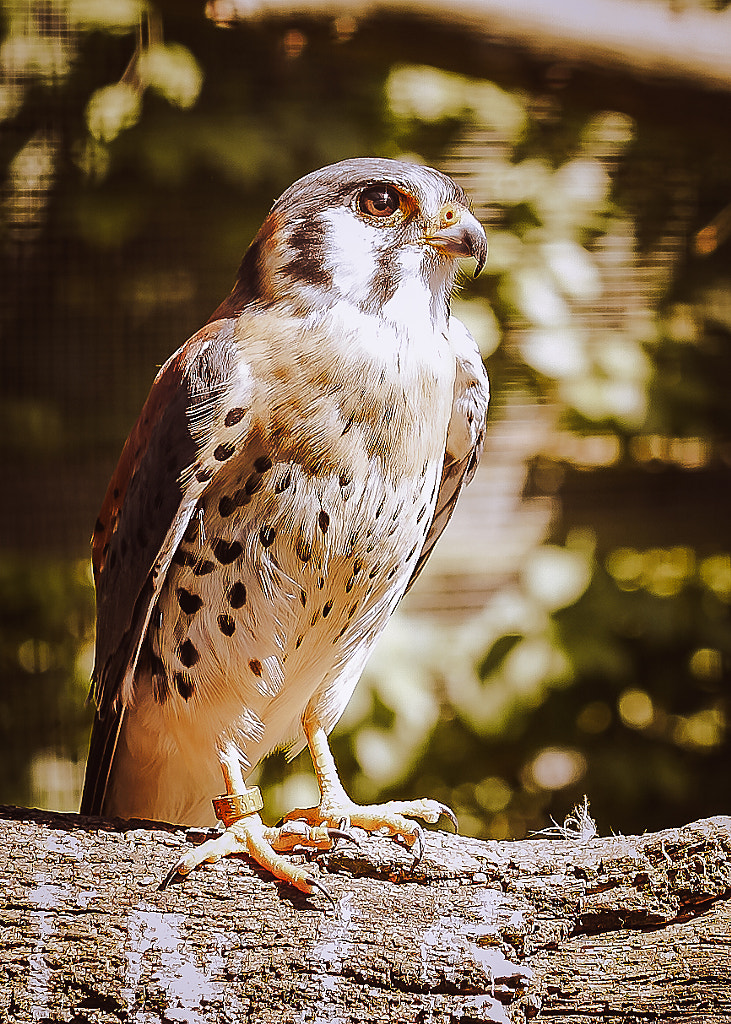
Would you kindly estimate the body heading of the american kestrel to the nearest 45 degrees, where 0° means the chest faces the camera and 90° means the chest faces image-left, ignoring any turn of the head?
approximately 315°
